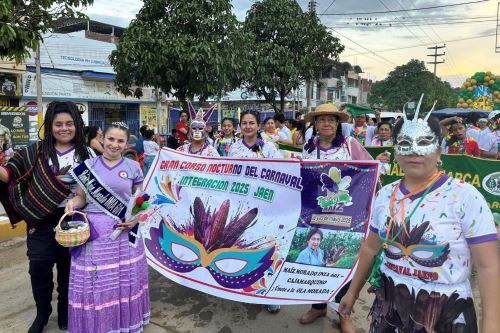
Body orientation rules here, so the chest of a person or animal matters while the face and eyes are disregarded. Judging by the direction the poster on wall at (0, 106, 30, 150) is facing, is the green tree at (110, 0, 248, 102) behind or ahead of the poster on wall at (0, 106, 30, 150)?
ahead

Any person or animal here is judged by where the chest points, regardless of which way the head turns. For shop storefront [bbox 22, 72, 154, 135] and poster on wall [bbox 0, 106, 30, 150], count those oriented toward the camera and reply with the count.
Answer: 2

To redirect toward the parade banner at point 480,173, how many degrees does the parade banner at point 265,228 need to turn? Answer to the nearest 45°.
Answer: approximately 135° to its left

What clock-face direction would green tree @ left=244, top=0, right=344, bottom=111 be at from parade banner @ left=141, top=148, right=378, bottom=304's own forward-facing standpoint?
The green tree is roughly at 6 o'clock from the parade banner.

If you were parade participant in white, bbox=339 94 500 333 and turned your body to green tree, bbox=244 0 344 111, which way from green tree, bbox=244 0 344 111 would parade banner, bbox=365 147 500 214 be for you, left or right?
right

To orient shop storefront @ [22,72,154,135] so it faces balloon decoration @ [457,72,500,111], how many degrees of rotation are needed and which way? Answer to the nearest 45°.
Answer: approximately 90° to its left

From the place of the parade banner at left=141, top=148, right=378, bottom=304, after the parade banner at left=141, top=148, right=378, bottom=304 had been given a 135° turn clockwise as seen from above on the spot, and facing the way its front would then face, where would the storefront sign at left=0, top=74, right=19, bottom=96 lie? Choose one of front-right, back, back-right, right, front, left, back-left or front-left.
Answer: front

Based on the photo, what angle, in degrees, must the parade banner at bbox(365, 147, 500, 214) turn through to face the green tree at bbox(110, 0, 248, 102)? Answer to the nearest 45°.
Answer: approximately 90° to its right

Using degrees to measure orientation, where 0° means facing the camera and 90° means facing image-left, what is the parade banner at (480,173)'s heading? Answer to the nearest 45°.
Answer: approximately 0°

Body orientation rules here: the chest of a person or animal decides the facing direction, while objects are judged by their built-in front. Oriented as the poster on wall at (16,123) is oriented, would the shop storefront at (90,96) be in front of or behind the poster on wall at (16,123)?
behind

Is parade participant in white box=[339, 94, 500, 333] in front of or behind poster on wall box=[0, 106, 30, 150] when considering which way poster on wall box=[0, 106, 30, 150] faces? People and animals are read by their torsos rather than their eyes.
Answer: in front
